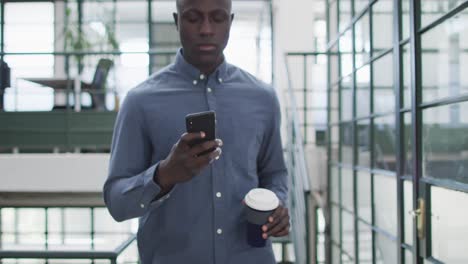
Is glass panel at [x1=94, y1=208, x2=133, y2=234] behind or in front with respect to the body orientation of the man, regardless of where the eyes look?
behind

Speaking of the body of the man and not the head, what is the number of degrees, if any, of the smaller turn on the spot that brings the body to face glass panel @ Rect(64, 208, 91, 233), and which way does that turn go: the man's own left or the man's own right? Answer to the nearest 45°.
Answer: approximately 180°

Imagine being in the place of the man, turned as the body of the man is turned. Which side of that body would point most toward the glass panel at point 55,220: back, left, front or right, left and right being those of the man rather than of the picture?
back

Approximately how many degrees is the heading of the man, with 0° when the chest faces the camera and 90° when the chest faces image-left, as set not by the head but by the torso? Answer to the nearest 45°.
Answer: approximately 0°

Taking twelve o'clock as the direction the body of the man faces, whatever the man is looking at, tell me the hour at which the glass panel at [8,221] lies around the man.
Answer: The glass panel is roughly at 5 o'clock from the man.

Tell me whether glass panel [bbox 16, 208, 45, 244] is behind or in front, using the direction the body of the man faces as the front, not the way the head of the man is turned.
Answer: behind
